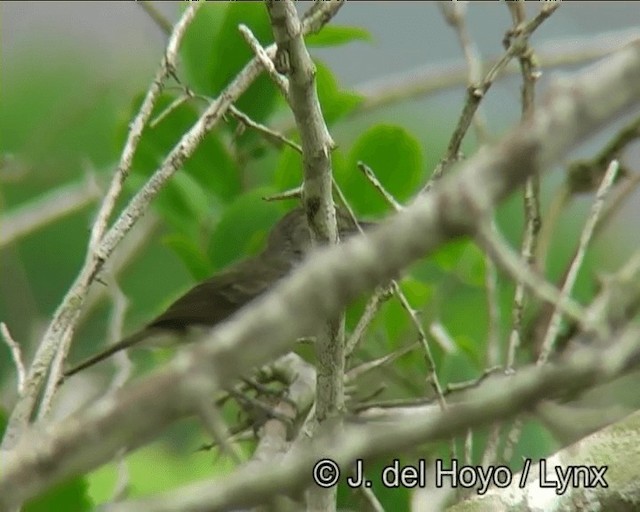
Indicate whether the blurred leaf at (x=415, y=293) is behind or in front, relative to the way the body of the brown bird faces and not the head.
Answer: in front

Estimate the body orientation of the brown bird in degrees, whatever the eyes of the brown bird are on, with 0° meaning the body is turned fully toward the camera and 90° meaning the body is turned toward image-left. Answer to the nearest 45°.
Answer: approximately 270°

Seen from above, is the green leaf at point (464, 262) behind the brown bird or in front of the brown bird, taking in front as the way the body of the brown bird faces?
in front
